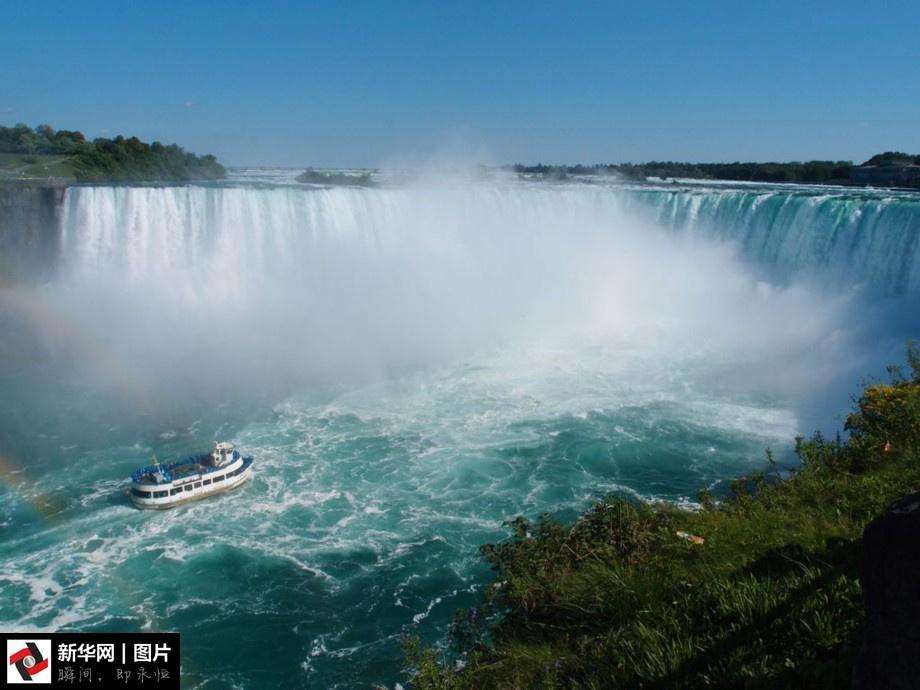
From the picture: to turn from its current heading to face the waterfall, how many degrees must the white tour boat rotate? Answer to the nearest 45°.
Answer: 0° — it already faces it

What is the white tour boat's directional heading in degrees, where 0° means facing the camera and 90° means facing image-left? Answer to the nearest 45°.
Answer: approximately 225°
